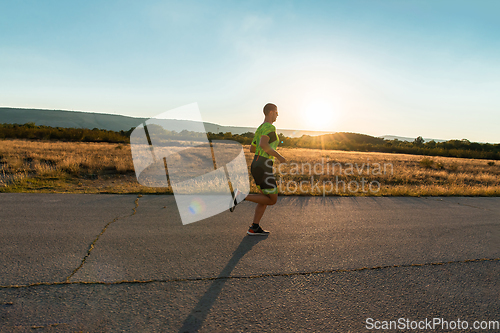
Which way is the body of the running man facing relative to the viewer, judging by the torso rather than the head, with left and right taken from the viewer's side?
facing to the right of the viewer
